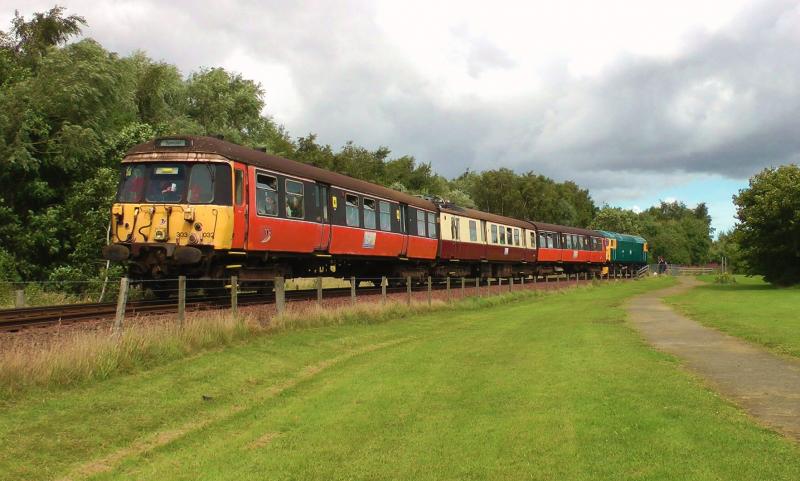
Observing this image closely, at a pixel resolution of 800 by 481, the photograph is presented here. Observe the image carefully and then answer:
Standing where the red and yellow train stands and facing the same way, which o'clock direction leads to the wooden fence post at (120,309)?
The wooden fence post is roughly at 11 o'clock from the red and yellow train.

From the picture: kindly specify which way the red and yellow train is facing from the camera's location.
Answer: facing the viewer and to the left of the viewer

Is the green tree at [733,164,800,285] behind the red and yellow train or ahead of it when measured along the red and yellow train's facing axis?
behind

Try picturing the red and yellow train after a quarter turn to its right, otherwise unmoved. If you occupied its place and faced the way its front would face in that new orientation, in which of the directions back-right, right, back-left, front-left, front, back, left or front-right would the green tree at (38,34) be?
front
